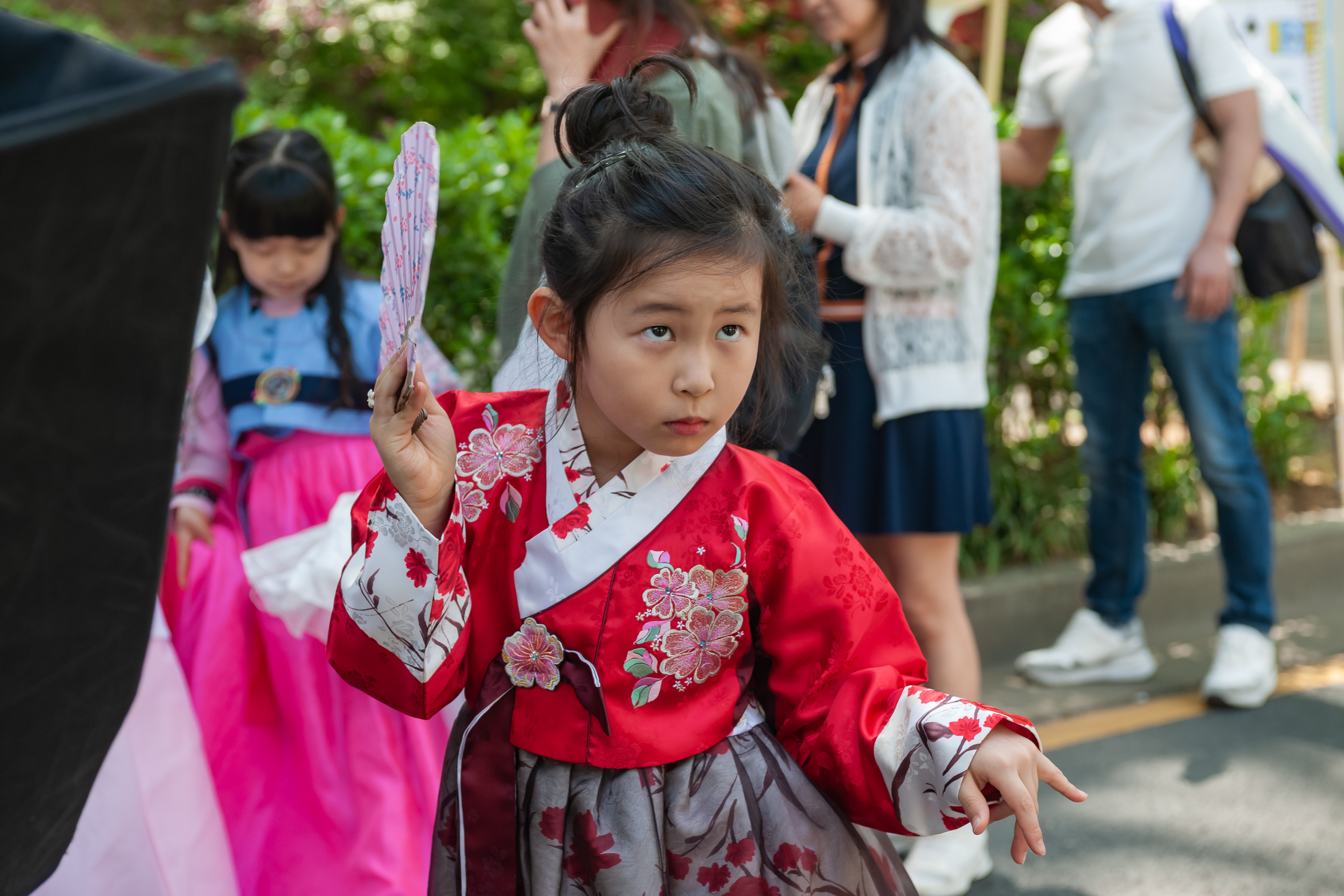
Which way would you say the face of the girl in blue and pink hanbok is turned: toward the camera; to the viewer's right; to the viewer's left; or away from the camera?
toward the camera

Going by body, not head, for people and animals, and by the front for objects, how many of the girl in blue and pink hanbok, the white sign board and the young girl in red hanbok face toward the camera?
3

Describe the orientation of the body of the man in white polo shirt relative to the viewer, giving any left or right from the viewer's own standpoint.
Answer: facing the viewer and to the left of the viewer

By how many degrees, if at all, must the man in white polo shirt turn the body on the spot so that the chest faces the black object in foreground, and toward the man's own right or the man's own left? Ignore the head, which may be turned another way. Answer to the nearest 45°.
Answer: approximately 45° to the man's own left

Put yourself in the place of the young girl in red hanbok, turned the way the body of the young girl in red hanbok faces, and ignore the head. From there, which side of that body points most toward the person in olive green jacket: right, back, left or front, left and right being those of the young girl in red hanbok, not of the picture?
back

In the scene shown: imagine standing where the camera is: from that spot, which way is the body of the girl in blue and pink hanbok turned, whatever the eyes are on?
toward the camera

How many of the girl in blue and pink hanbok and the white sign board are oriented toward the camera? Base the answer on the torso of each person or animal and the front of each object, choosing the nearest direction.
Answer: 2

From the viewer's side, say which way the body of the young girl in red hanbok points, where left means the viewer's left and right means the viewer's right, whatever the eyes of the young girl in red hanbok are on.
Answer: facing the viewer

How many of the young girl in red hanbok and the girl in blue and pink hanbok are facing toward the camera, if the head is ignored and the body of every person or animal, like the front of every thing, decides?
2

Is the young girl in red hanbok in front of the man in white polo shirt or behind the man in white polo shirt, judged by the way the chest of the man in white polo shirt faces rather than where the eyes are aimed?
in front

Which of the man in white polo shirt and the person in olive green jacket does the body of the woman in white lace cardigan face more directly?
the person in olive green jacket
